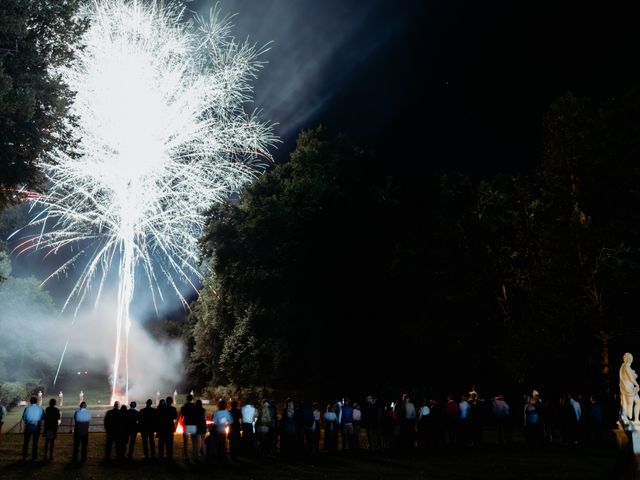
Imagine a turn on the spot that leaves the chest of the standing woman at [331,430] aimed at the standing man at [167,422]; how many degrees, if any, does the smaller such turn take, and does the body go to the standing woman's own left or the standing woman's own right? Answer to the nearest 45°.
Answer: approximately 135° to the standing woman's own left

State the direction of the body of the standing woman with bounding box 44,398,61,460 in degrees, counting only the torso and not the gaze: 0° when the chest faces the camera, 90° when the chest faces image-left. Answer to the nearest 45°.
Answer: approximately 180°

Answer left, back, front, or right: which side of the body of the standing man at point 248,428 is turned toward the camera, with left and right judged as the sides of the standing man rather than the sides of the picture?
back

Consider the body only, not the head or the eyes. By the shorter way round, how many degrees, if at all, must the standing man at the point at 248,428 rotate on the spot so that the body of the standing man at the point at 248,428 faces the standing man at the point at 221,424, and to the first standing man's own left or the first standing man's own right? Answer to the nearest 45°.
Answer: approximately 135° to the first standing man's own left

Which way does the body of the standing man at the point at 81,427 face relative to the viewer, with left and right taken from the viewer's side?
facing away from the viewer

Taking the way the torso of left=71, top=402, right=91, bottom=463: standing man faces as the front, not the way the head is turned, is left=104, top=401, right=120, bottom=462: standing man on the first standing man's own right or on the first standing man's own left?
on the first standing man's own right

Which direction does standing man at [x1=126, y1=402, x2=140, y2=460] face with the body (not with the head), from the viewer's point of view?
away from the camera

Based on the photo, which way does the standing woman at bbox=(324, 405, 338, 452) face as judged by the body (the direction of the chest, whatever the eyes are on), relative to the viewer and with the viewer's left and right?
facing away from the viewer

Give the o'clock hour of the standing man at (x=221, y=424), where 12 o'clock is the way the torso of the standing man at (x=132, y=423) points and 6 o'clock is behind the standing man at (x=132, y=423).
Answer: the standing man at (x=221, y=424) is roughly at 3 o'clock from the standing man at (x=132, y=423).

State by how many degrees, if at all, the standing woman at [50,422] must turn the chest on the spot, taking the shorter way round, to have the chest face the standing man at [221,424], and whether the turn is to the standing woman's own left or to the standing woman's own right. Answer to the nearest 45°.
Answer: approximately 90° to the standing woman's own right
